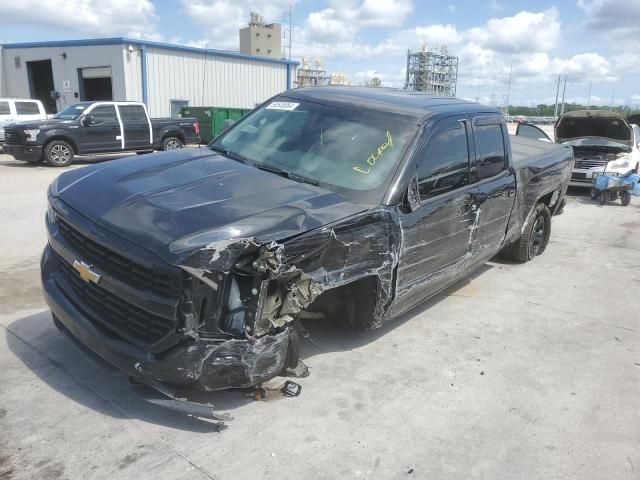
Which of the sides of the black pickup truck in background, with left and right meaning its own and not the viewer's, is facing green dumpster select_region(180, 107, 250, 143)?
back

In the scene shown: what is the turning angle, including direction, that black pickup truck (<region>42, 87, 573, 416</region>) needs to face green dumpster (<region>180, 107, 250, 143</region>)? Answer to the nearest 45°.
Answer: approximately 135° to its right

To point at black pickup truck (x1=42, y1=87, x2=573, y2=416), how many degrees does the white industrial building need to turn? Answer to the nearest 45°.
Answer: approximately 45° to its left

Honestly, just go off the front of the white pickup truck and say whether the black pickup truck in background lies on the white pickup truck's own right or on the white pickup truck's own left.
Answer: on the white pickup truck's own left

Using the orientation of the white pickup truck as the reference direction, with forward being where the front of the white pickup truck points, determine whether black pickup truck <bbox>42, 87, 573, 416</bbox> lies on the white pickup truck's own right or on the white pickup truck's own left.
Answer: on the white pickup truck's own left

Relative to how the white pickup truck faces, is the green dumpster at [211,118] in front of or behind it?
behind

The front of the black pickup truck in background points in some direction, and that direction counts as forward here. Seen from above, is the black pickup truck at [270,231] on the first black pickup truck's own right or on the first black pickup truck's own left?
on the first black pickup truck's own left
